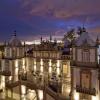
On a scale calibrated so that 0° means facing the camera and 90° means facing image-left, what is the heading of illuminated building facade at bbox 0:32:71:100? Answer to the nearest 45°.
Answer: approximately 0°

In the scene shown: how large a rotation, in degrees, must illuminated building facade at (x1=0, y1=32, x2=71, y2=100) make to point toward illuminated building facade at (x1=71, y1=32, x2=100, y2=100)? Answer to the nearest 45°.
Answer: approximately 45° to its left
